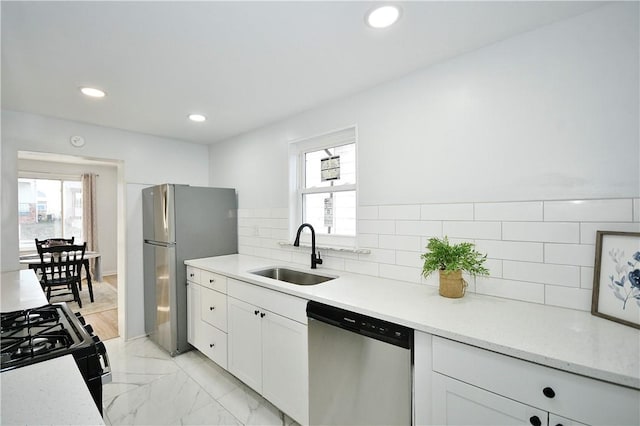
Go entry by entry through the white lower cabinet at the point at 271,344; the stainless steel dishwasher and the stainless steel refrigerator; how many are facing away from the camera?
0

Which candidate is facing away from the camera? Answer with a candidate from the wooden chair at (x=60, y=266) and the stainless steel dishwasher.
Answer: the wooden chair

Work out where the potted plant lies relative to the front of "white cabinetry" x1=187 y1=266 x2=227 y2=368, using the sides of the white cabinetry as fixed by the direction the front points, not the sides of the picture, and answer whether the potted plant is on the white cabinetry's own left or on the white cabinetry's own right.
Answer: on the white cabinetry's own left

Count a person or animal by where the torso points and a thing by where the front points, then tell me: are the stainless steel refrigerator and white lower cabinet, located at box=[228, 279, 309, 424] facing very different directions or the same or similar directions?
same or similar directions

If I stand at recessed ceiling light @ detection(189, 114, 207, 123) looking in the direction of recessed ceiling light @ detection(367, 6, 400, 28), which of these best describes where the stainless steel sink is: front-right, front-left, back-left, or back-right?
front-left

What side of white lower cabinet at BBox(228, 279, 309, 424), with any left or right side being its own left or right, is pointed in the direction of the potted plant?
left

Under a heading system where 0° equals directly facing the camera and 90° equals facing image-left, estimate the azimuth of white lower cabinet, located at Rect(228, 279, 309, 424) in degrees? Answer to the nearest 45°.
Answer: approximately 45°

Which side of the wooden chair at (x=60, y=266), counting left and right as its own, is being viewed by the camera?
back

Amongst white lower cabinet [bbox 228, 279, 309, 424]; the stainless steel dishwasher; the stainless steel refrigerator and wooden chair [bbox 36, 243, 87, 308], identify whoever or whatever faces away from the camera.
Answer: the wooden chair

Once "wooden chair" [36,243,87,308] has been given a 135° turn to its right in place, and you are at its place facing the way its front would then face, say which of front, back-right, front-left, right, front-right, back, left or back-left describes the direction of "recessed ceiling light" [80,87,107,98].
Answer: front-right

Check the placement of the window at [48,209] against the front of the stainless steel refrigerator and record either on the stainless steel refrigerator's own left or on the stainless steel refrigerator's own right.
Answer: on the stainless steel refrigerator's own right

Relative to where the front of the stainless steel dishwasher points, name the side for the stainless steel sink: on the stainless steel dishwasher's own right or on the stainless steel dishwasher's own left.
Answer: on the stainless steel dishwasher's own right

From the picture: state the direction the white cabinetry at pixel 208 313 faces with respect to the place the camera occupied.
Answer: facing the viewer and to the left of the viewer

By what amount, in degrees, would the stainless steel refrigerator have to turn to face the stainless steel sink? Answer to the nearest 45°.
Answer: approximately 90° to its left
